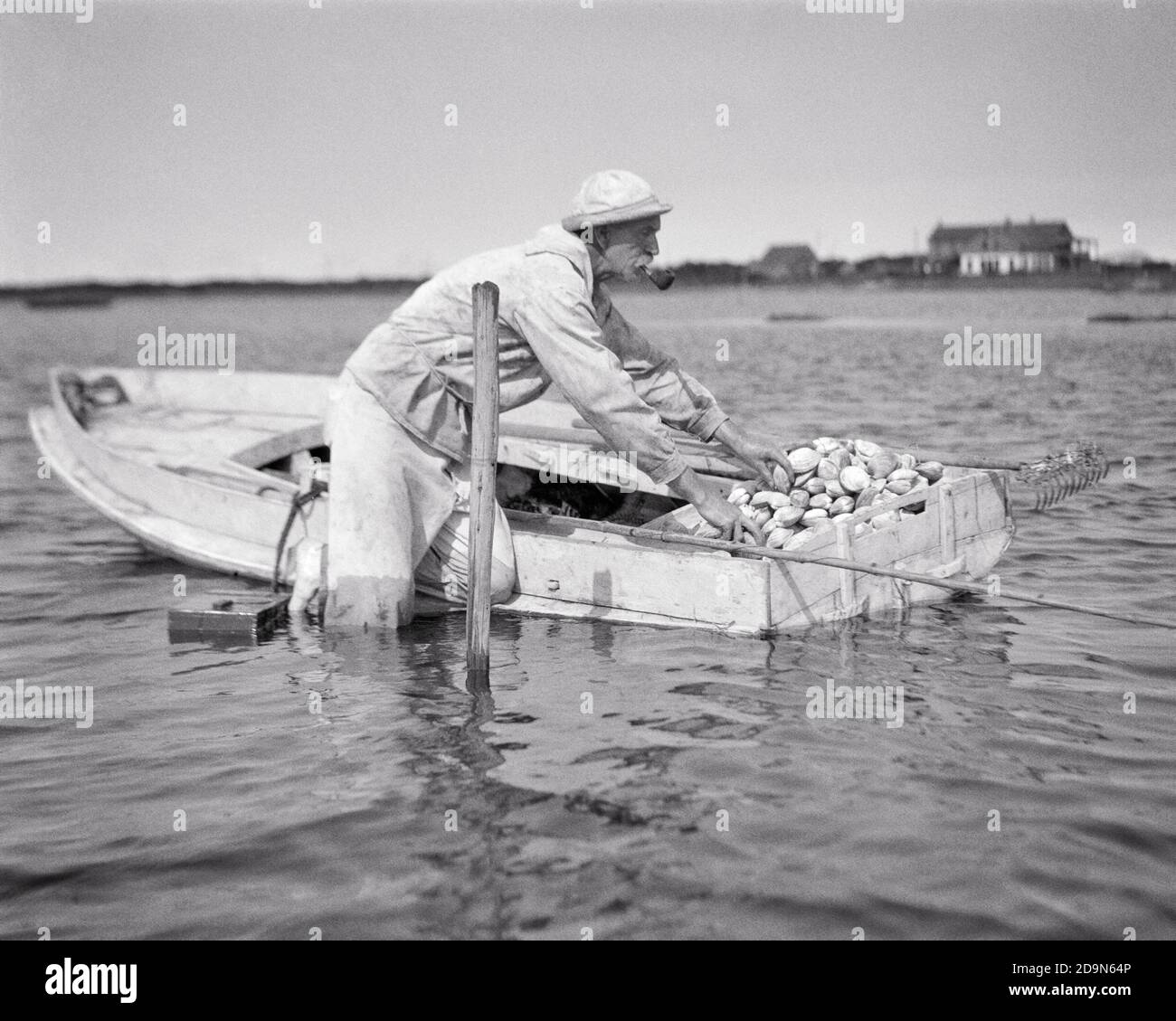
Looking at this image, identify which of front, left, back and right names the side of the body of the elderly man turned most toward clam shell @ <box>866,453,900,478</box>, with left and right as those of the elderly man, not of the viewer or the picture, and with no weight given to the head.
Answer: front

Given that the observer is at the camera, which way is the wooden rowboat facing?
facing away from the viewer and to the left of the viewer

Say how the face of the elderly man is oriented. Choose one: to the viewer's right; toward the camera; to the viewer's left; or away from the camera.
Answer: to the viewer's right

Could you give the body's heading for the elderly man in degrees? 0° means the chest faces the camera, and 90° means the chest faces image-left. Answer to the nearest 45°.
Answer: approximately 270°

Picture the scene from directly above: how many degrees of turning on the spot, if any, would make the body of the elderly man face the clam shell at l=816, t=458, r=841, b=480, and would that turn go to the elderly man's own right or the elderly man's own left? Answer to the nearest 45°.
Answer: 0° — they already face it

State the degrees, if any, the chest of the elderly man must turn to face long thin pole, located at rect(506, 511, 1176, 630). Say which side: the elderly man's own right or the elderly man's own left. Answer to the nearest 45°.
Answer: approximately 45° to the elderly man's own right

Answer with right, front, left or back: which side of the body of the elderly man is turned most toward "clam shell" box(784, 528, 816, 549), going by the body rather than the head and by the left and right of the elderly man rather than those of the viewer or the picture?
front

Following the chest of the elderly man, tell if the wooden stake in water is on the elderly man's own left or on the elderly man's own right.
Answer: on the elderly man's own right

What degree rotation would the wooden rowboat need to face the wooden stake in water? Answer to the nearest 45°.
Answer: approximately 135° to its left
